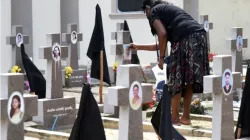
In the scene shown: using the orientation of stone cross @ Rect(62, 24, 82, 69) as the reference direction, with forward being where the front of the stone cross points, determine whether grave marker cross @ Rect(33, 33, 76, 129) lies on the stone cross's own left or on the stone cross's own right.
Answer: on the stone cross's own right

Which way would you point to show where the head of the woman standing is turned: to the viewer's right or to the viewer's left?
to the viewer's left

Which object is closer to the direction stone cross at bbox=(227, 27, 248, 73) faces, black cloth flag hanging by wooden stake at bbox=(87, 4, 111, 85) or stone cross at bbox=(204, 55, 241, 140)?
the stone cross

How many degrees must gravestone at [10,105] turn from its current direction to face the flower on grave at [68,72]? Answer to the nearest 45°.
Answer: approximately 135° to its left
